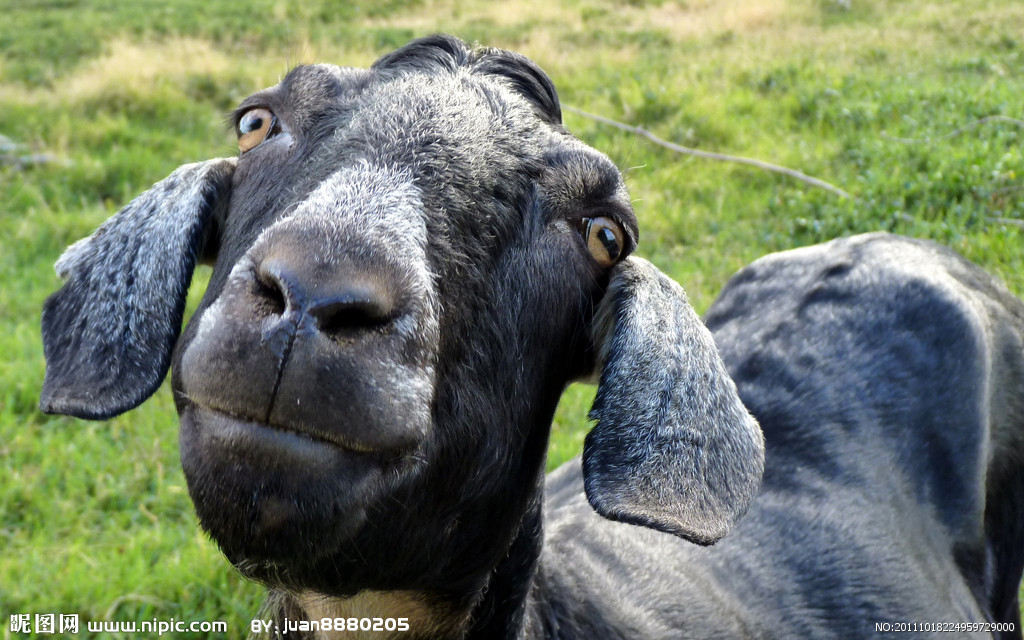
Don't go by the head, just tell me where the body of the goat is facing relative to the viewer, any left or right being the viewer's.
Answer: facing the viewer and to the left of the viewer

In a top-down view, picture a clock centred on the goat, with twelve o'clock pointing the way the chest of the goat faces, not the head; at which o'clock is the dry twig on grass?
The dry twig on grass is roughly at 5 o'clock from the goat.
